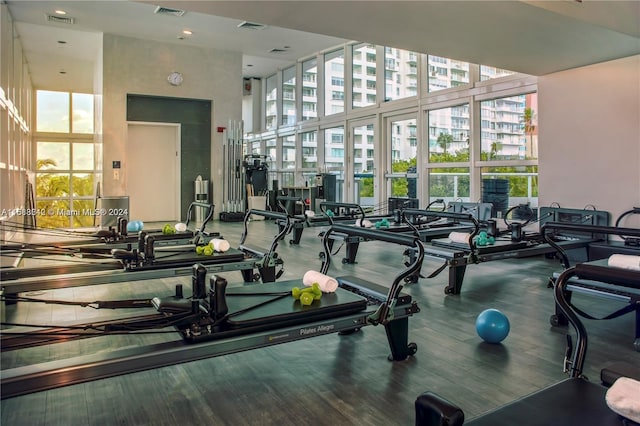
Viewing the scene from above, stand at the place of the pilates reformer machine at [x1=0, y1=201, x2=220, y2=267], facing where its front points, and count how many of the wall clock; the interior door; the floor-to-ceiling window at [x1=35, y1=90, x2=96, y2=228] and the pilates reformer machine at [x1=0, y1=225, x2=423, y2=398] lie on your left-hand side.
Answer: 3

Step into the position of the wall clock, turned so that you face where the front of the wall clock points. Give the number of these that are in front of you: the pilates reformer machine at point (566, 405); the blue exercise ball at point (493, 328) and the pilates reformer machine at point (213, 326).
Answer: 3

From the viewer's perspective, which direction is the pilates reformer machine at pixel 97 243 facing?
to the viewer's right

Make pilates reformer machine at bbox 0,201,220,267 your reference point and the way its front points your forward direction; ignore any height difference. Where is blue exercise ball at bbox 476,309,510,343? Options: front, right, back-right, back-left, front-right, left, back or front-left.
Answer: front-right

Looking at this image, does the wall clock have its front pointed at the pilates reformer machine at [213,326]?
yes

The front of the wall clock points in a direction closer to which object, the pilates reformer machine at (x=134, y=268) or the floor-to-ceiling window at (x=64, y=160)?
the pilates reformer machine

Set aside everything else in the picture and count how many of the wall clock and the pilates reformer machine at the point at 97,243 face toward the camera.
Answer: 1

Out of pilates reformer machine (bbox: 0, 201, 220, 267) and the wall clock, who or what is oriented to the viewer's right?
the pilates reformer machine

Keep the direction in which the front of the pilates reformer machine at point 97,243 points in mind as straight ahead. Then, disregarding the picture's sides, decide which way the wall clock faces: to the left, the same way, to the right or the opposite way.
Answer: to the right

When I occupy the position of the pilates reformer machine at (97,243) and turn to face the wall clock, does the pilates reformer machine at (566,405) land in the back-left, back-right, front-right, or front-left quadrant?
back-right

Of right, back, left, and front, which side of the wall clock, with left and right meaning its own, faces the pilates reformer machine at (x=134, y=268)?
front
